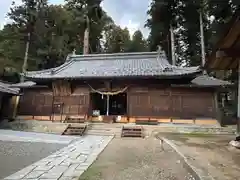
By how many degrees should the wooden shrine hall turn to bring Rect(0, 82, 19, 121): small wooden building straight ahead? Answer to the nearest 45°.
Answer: approximately 90° to its right

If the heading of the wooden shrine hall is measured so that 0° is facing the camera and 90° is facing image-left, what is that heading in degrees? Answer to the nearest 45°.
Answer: approximately 0°

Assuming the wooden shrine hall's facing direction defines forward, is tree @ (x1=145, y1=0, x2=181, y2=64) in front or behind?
behind

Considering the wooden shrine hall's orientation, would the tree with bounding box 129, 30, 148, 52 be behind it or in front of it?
behind

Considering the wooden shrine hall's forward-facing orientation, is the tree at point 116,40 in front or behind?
behind
